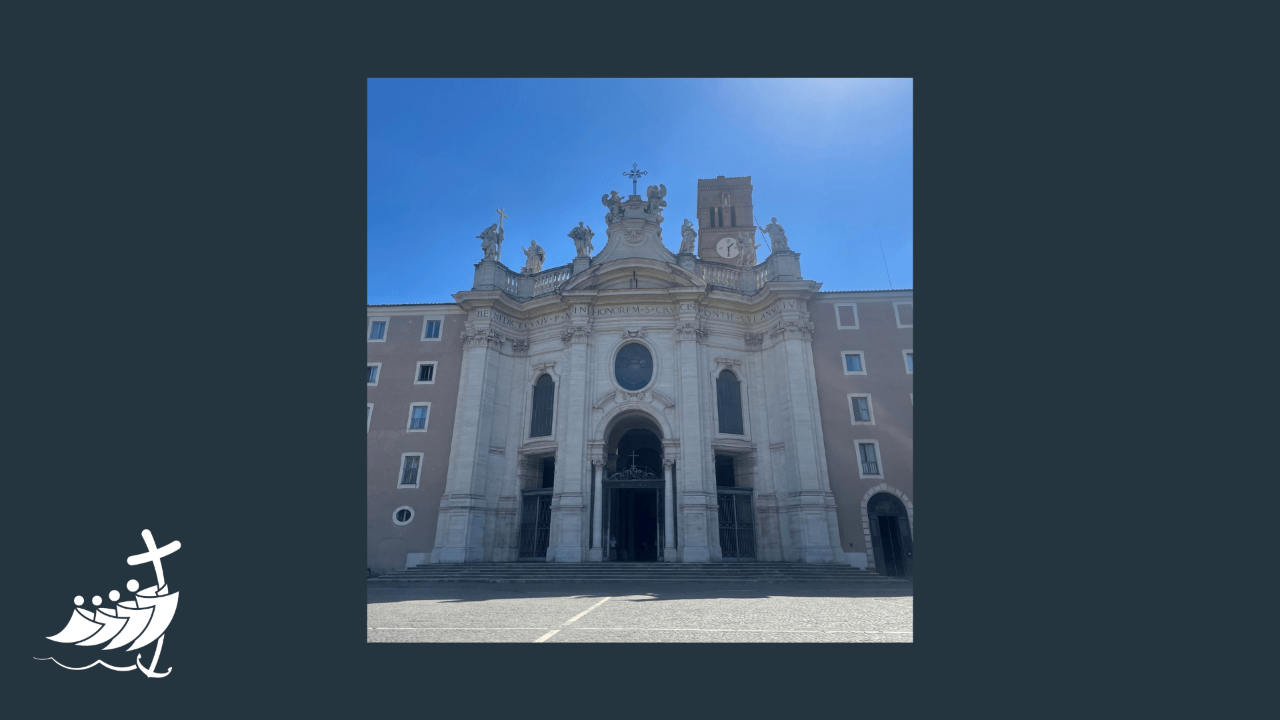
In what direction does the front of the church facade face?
toward the camera
